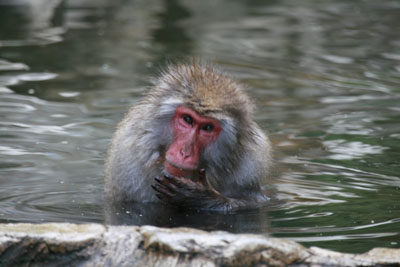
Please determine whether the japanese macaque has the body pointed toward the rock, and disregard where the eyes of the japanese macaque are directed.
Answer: yes

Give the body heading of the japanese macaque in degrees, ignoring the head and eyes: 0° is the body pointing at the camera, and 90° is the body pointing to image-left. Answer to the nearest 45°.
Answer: approximately 0°
